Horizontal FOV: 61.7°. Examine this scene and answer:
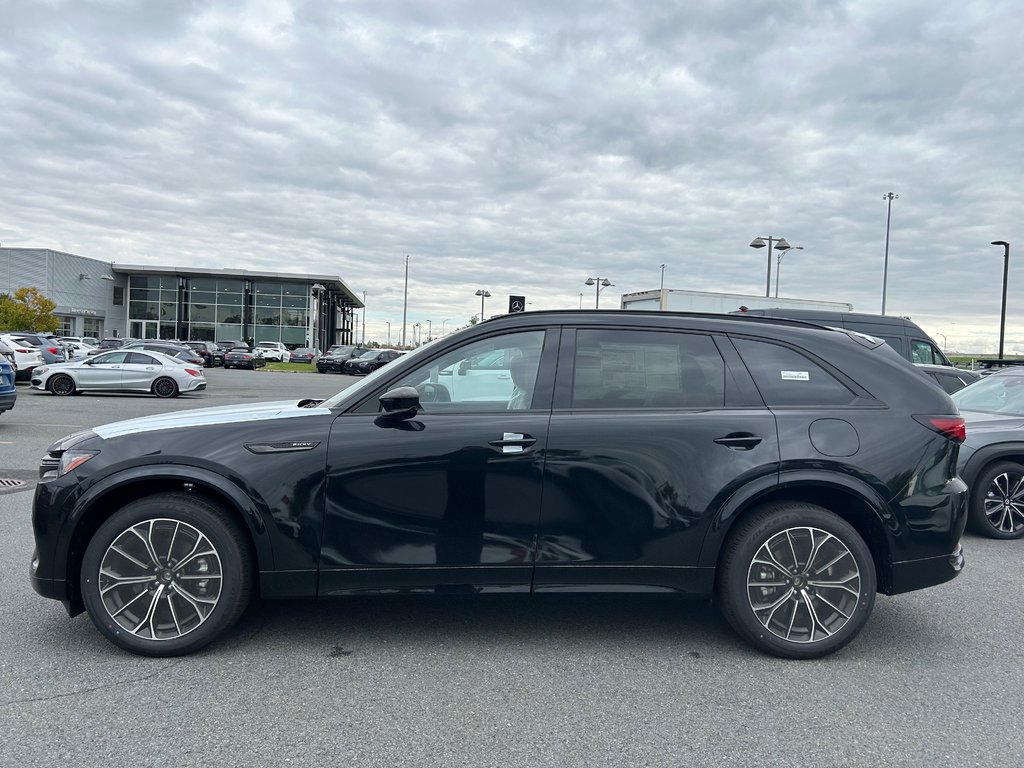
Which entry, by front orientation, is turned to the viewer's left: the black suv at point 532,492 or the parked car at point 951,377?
the black suv

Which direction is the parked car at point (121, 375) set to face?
to the viewer's left

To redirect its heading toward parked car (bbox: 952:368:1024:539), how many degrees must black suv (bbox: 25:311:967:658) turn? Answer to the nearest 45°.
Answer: approximately 135° to its right

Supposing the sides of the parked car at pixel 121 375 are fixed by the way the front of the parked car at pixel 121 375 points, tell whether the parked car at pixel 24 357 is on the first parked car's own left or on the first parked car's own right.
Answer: on the first parked car's own right

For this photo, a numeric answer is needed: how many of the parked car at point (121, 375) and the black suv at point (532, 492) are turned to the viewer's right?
0

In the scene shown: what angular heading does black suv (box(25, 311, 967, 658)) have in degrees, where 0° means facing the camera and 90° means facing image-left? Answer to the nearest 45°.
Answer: approximately 90°
